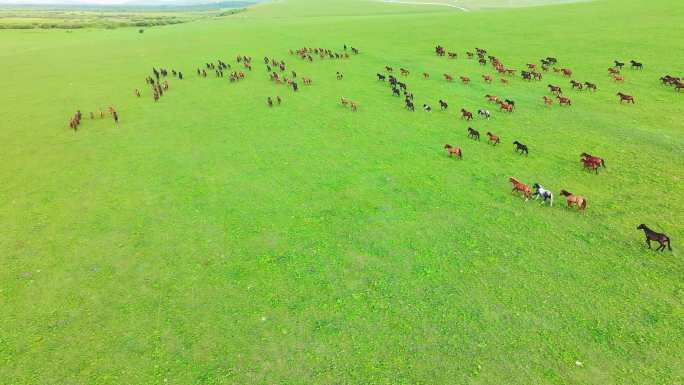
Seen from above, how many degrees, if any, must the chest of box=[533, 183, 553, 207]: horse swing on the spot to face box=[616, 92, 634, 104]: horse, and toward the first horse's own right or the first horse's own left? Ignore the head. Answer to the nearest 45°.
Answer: approximately 90° to the first horse's own right

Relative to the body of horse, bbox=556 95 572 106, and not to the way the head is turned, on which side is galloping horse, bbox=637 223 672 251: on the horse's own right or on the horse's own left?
on the horse's own left

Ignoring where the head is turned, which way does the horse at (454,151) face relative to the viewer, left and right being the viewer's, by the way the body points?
facing to the left of the viewer

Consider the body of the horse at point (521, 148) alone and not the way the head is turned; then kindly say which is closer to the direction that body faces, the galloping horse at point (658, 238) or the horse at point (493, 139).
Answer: the horse

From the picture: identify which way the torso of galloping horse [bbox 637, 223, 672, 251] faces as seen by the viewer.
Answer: to the viewer's left
